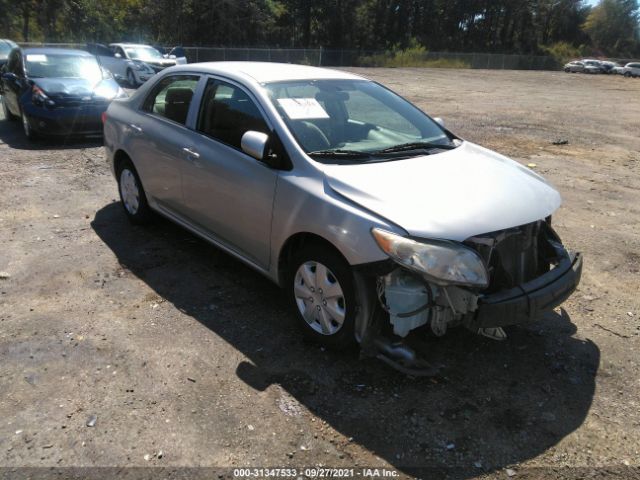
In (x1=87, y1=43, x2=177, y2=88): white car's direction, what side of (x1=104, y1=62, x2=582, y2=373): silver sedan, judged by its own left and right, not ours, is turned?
back

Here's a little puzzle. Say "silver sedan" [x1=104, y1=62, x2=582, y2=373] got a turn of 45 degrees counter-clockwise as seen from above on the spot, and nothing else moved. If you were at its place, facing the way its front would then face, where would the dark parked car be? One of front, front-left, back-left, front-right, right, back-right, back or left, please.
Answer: back-left

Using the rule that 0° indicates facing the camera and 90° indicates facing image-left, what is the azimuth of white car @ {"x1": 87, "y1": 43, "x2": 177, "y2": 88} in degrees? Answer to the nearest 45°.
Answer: approximately 315°

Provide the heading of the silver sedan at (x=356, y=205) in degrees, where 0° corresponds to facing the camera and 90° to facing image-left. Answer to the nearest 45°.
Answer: approximately 315°
